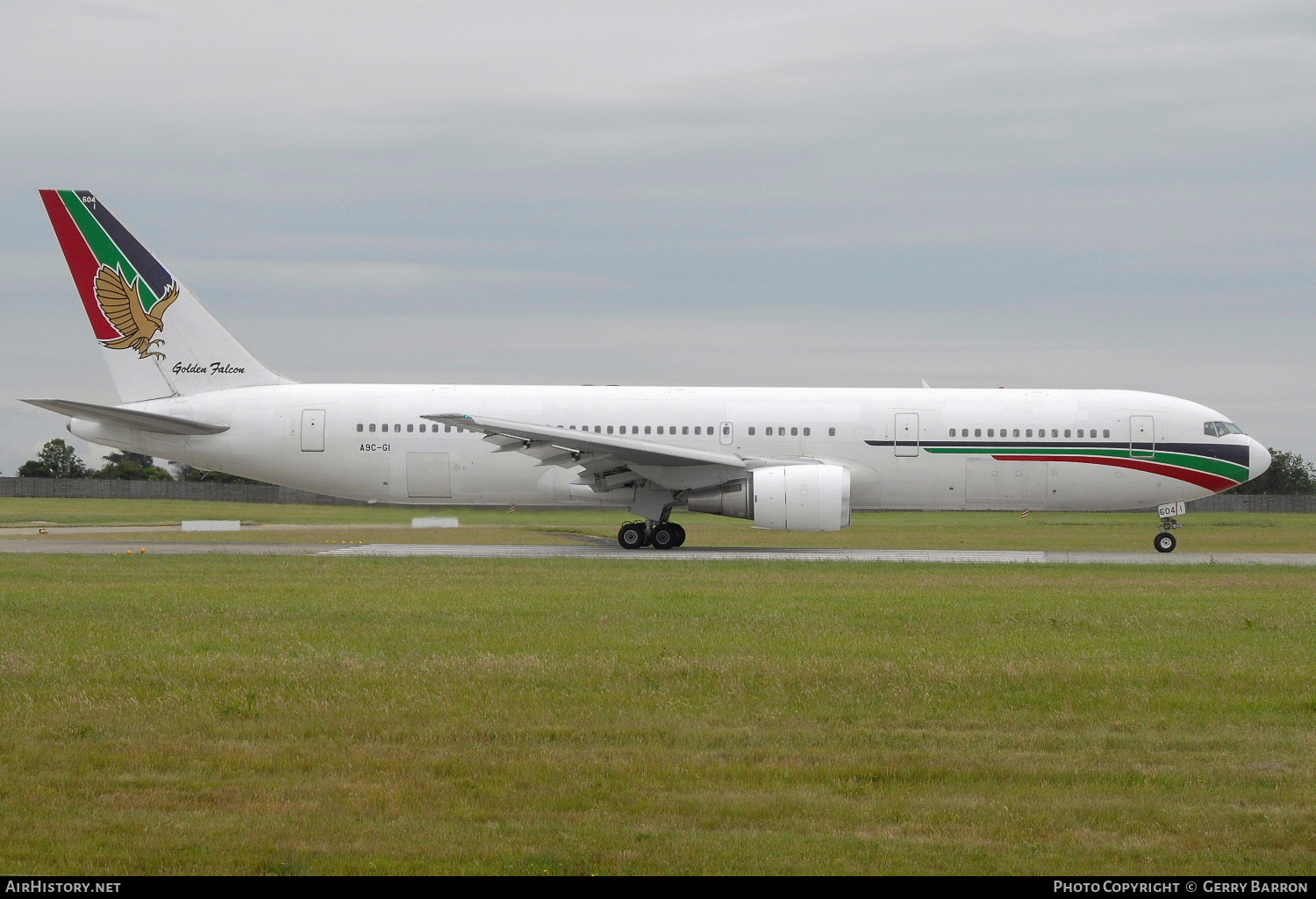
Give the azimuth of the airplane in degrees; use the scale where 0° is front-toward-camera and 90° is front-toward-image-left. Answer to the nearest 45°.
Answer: approximately 270°

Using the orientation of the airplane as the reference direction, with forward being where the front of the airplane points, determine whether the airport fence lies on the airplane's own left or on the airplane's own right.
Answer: on the airplane's own left

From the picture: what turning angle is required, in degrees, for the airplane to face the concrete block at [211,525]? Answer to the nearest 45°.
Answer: approximately 135° to its left
